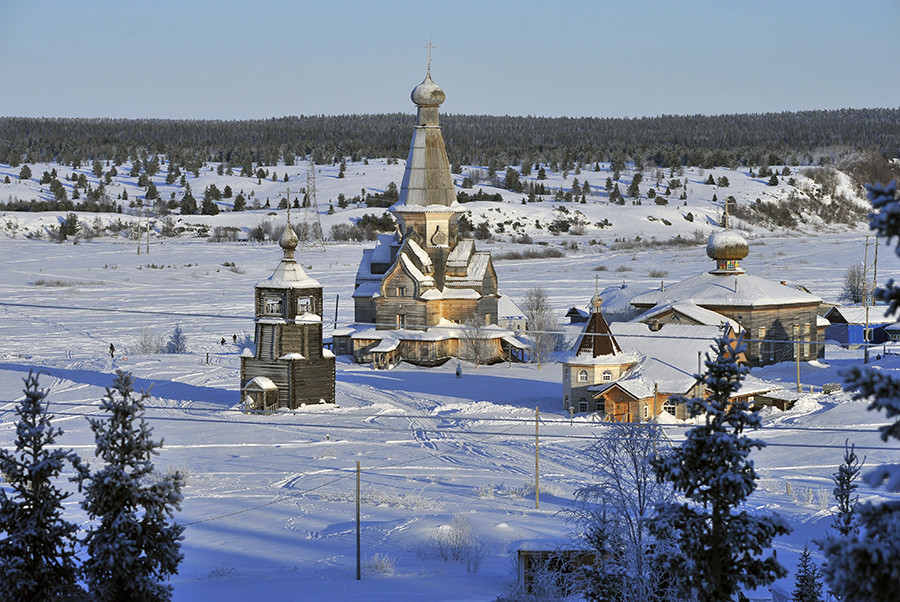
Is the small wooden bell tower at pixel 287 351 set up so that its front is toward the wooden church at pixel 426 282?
no

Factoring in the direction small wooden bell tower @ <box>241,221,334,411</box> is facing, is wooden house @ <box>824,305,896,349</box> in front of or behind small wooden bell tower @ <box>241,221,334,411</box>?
behind

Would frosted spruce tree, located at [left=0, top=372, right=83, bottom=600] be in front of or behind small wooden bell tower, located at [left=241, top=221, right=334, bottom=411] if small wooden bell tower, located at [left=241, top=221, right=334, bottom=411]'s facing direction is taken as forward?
in front

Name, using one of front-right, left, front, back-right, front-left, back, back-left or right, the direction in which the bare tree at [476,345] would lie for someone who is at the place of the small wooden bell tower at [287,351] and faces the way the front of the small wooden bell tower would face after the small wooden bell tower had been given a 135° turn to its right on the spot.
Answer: front-right

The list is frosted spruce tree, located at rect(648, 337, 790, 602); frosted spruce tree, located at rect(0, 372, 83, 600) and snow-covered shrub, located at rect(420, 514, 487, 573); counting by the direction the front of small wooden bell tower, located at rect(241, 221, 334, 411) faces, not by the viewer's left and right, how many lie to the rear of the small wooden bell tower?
0

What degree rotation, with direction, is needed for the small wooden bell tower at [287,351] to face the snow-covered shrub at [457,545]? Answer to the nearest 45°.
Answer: approximately 45° to its left

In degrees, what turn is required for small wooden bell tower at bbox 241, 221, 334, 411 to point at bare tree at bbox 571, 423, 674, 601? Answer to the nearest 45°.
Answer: approximately 45° to its left

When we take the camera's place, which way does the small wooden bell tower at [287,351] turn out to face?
facing the viewer and to the left of the viewer

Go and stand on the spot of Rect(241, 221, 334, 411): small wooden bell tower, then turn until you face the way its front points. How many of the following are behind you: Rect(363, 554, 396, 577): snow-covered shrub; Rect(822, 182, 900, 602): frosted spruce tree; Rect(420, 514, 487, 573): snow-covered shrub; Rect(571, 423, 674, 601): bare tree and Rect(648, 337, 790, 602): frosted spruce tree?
0

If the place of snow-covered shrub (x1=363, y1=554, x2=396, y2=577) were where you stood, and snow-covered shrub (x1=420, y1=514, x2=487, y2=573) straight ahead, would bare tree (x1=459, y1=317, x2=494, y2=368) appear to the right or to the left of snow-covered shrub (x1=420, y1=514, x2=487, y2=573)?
left

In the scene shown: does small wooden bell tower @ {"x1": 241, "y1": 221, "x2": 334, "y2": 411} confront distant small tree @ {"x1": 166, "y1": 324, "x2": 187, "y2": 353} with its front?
no

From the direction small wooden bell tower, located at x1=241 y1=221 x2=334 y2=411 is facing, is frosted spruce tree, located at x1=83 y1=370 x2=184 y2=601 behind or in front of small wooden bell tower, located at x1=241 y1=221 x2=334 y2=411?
in front

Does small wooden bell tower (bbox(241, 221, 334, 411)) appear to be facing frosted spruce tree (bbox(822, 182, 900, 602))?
no

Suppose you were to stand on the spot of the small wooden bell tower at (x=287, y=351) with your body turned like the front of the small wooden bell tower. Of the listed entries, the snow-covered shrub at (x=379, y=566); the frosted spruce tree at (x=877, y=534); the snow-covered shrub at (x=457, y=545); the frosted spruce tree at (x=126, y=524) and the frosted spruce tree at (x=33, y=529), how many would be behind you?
0
